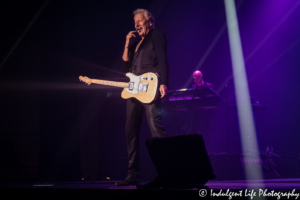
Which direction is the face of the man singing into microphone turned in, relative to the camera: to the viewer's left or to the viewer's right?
to the viewer's left

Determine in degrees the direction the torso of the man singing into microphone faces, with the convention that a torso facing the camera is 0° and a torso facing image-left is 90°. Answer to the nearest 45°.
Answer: approximately 45°

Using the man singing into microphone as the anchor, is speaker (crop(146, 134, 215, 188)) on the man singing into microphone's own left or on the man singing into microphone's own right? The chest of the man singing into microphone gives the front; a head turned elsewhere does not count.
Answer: on the man singing into microphone's own left
